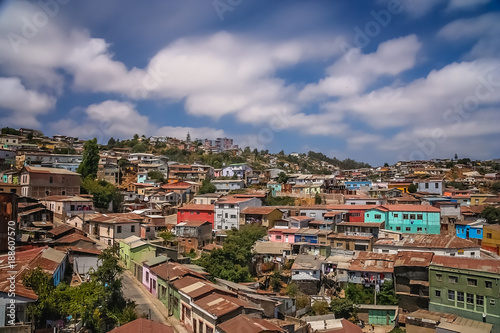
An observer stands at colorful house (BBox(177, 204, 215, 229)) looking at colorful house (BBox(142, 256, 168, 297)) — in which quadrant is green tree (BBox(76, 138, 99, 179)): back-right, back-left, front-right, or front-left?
back-right

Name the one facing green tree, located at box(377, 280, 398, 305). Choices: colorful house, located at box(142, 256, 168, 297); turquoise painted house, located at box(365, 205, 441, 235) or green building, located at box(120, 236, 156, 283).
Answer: the turquoise painted house

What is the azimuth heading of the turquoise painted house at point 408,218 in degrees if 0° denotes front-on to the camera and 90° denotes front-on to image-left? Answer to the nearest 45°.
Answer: approximately 0°

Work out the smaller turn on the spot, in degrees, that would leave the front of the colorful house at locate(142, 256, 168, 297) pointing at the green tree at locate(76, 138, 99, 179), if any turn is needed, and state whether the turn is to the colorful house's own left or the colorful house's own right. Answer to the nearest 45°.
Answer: approximately 135° to the colorful house's own right

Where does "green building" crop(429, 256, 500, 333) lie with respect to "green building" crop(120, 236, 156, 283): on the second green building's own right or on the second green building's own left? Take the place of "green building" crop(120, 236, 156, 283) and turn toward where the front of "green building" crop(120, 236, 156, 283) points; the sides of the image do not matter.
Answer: on the second green building's own left

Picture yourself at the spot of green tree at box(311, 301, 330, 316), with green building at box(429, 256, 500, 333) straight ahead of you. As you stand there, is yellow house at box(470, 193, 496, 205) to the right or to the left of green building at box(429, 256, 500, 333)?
left

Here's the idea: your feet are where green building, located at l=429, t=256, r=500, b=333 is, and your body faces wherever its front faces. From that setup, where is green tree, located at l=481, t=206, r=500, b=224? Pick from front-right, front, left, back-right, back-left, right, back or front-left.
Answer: back-right

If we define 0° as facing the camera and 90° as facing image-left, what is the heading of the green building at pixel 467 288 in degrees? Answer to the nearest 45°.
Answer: approximately 45°

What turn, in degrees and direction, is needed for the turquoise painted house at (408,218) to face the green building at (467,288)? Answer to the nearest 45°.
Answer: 0° — it already faces it

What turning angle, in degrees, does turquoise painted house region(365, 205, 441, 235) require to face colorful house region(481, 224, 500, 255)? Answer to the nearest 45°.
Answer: approximately 90° to its left

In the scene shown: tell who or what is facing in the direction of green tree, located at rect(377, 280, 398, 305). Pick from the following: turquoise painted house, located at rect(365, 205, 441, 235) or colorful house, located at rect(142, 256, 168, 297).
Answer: the turquoise painted house
